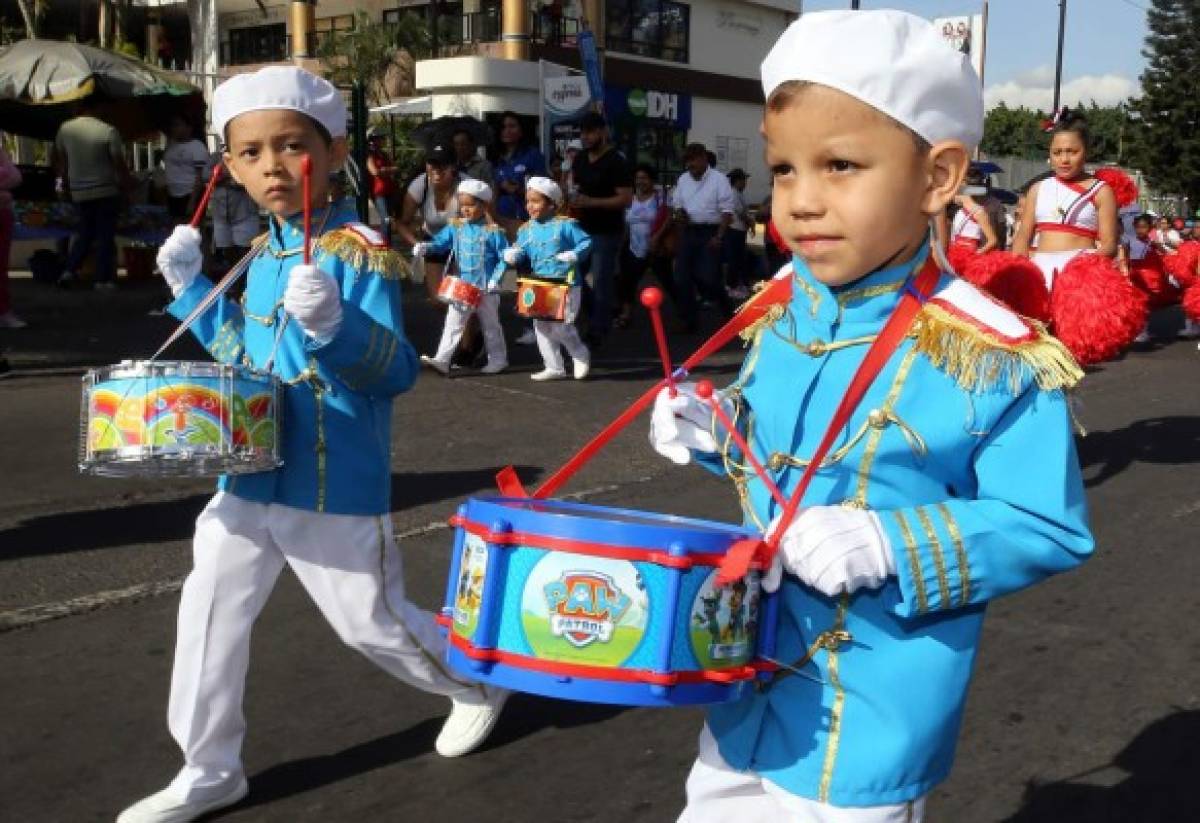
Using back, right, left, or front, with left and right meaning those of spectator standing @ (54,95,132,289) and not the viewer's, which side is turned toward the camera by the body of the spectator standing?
back

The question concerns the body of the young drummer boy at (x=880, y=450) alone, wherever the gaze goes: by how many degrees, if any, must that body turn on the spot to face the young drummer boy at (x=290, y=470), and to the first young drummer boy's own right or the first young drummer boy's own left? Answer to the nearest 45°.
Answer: approximately 90° to the first young drummer boy's own right

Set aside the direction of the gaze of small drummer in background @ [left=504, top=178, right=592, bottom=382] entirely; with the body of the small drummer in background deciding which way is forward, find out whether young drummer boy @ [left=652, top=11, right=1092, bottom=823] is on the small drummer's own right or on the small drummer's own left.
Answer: on the small drummer's own left

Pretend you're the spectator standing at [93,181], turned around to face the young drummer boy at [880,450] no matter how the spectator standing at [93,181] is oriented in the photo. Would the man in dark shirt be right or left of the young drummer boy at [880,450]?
left

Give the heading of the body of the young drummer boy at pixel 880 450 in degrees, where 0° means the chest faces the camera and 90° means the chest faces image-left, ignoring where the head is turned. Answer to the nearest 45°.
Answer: approximately 45°

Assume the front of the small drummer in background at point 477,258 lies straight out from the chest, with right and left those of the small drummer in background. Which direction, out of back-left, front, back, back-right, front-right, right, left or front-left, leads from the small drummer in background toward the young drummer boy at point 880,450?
front-left

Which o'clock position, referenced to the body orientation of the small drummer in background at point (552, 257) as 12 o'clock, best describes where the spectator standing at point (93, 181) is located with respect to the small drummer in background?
The spectator standing is roughly at 3 o'clock from the small drummer in background.

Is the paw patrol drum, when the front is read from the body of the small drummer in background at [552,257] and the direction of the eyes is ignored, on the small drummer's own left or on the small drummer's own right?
on the small drummer's own left

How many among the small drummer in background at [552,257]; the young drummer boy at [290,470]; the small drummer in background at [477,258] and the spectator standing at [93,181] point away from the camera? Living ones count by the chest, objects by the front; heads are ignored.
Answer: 1

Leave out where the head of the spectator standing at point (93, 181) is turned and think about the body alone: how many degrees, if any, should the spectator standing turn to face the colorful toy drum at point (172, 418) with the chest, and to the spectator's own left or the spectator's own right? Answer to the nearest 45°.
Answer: approximately 180°
